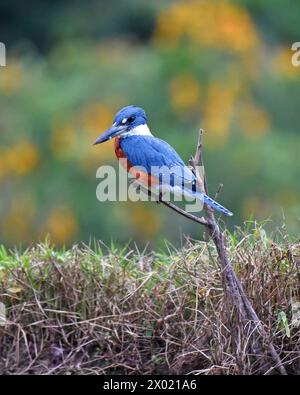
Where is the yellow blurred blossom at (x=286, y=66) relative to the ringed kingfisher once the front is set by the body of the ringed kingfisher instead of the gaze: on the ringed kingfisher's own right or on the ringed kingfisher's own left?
on the ringed kingfisher's own right

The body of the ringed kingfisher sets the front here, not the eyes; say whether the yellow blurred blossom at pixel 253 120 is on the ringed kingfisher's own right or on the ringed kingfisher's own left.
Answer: on the ringed kingfisher's own right

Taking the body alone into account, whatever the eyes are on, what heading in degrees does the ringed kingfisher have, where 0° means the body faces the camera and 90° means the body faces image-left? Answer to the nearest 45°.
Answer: approximately 90°

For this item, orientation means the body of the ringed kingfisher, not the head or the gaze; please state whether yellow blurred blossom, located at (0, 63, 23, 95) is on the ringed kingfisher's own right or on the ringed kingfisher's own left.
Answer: on the ringed kingfisher's own right
